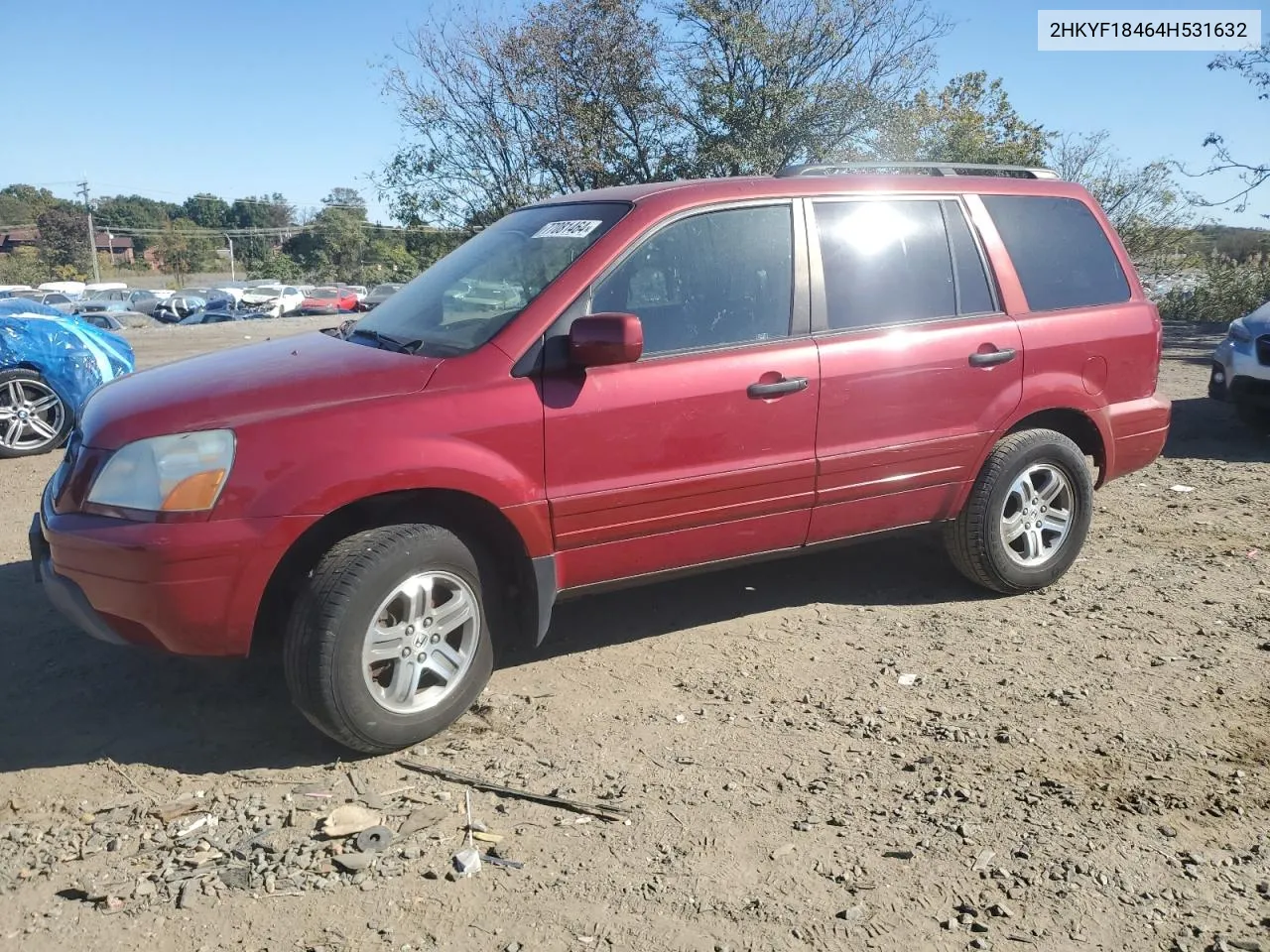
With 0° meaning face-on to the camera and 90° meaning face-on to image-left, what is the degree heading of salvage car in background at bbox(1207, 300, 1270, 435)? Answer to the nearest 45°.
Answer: approximately 45°

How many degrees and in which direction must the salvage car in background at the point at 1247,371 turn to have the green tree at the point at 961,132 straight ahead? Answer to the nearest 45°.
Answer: approximately 135° to its right

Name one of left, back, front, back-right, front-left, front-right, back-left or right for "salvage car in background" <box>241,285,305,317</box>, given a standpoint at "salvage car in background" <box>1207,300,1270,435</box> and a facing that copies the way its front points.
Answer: right

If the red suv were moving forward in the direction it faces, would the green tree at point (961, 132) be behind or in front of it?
behind

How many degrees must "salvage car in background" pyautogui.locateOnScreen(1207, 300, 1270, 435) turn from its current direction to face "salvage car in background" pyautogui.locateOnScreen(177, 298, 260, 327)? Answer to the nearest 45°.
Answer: approximately 90° to its right

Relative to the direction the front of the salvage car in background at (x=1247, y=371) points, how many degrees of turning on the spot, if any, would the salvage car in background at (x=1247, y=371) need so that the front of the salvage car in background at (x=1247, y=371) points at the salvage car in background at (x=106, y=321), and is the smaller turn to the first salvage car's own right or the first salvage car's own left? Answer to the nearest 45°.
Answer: approximately 45° to the first salvage car's own right

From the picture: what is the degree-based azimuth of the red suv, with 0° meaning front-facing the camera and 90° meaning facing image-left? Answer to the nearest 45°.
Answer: approximately 45°

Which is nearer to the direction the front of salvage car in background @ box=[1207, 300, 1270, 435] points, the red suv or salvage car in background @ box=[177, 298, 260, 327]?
the red suv

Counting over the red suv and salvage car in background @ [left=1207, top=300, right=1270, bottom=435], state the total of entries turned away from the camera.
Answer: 0

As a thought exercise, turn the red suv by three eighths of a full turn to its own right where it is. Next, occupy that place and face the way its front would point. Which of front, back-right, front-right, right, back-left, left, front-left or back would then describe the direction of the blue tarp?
front-left

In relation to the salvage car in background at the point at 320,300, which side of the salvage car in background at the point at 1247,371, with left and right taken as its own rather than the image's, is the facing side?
right
